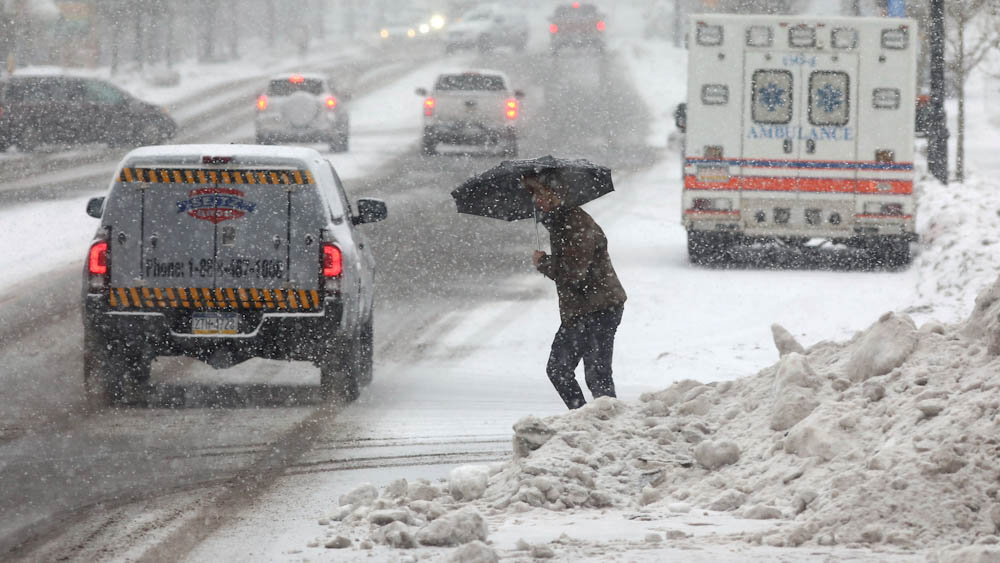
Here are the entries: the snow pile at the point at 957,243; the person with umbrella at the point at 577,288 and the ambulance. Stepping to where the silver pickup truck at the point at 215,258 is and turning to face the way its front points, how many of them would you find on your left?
0

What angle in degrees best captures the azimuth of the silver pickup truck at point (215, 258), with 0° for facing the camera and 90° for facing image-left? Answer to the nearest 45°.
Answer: approximately 180°

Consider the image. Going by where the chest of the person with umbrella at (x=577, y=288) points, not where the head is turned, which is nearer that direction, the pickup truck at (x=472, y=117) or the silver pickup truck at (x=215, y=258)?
the silver pickup truck

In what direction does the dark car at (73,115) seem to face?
to the viewer's right

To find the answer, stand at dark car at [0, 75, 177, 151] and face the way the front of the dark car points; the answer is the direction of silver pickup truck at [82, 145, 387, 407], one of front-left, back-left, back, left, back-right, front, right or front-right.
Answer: right

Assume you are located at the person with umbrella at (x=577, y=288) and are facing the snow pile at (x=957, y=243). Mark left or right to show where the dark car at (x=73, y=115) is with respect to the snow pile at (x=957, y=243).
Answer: left

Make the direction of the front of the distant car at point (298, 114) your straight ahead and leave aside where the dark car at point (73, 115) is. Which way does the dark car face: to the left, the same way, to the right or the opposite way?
to the right

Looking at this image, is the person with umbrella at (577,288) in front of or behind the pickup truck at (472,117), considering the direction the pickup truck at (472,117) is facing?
behind

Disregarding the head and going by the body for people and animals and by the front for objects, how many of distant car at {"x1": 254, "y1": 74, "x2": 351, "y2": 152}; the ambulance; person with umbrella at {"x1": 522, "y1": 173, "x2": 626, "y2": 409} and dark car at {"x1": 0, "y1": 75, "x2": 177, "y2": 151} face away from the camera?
2

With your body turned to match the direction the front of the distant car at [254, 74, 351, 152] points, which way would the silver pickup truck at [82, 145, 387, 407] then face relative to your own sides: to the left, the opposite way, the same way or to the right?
the same way

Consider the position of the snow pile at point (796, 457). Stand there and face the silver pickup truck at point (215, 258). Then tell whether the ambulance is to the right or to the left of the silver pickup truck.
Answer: right

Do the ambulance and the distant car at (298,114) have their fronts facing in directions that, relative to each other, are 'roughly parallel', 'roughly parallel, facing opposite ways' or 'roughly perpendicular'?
roughly parallel

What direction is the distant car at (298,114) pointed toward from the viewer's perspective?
away from the camera

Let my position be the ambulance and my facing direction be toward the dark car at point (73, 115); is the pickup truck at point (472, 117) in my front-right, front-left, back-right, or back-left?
front-right

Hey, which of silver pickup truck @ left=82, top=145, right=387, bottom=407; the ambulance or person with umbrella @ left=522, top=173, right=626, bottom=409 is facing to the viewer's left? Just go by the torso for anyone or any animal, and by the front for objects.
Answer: the person with umbrella

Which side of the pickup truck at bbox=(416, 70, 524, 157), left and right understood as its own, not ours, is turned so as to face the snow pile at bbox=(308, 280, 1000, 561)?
back

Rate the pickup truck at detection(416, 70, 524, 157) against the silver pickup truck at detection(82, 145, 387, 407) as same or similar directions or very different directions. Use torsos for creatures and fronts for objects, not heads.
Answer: same or similar directions

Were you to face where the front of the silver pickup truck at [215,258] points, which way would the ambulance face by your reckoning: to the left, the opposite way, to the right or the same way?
the same way

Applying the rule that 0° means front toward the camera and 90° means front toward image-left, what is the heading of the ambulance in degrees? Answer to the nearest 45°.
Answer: approximately 180°

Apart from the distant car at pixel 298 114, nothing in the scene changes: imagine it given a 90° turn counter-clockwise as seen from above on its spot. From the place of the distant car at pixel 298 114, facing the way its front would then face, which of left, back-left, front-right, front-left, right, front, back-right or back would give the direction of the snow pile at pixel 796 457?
left

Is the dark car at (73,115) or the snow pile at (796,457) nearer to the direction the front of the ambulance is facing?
the dark car

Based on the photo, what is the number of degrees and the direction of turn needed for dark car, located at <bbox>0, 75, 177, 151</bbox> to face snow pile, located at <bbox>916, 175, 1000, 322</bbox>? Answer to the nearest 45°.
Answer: approximately 45° to its right
